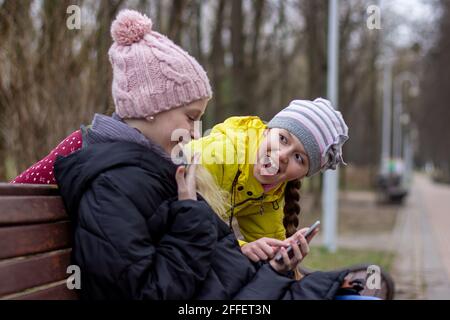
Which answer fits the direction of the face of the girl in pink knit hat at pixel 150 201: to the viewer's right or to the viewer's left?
to the viewer's right

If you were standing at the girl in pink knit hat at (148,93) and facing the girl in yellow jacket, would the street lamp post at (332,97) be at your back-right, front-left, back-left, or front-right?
front-left

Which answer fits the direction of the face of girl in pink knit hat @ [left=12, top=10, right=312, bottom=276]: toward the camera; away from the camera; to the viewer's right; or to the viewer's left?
to the viewer's right

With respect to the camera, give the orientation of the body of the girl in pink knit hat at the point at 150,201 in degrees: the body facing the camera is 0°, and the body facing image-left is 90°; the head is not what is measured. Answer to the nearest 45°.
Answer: approximately 270°

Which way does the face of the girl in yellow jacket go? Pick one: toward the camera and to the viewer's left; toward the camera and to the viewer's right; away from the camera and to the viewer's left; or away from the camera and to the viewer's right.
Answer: toward the camera and to the viewer's left

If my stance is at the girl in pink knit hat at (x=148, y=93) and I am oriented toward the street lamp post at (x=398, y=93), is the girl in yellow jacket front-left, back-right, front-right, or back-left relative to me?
front-right
